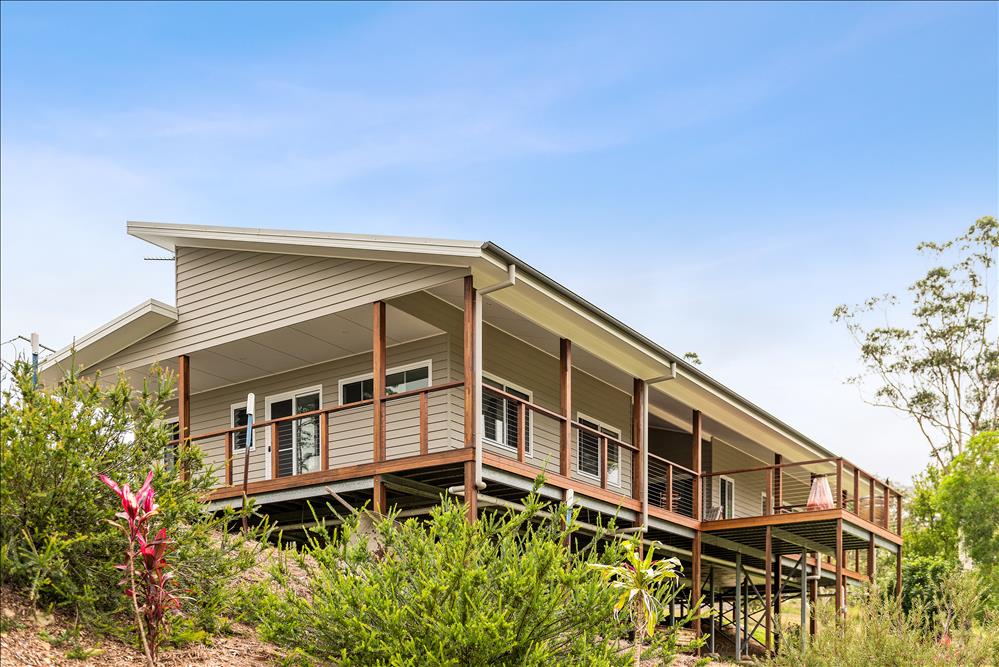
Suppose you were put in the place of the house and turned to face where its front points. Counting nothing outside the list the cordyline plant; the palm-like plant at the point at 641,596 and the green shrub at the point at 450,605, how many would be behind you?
0

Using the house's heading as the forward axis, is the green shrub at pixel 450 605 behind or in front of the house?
in front

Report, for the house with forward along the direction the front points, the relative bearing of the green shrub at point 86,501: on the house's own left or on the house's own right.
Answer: on the house's own right

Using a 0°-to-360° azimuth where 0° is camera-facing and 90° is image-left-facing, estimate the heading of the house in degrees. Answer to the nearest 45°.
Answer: approximately 315°

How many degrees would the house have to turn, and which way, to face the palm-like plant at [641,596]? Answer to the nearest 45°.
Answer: approximately 45° to its right

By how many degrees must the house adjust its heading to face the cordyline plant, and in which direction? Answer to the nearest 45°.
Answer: approximately 45° to its right
